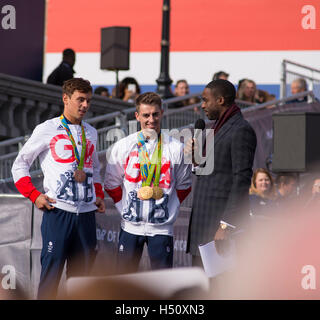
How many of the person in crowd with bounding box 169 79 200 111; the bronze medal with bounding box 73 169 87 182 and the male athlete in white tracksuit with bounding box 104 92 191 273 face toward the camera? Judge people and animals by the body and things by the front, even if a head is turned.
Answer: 3

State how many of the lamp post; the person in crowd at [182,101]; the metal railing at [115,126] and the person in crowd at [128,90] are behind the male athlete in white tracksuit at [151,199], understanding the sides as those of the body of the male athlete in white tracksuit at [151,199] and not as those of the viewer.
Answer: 4

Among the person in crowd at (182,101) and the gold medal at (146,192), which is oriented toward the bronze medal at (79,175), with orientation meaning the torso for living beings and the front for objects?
the person in crowd

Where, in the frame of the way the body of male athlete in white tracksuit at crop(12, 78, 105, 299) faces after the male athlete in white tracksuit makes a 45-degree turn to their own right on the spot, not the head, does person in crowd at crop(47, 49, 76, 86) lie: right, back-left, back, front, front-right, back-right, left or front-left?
back

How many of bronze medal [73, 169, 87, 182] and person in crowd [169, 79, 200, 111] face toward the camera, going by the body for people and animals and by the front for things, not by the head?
2

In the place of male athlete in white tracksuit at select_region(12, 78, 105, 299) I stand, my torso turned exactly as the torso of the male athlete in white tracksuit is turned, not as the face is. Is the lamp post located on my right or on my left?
on my left

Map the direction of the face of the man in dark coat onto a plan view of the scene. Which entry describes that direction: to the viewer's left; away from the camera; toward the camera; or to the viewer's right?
to the viewer's left

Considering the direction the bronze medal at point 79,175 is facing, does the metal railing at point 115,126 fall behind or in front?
behind

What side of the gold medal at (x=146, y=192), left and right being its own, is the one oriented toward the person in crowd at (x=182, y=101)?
back

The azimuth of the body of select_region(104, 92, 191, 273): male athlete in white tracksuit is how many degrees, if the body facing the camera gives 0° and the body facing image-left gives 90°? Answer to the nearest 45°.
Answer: approximately 0°
